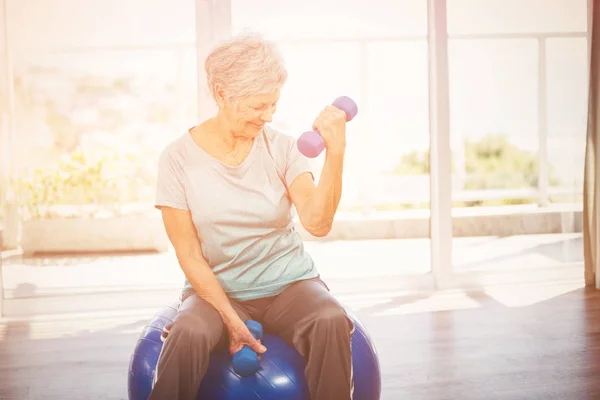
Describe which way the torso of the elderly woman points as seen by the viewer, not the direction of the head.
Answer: toward the camera

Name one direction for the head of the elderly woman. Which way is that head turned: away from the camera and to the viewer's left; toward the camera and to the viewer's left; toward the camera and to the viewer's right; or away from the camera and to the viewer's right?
toward the camera and to the viewer's right
